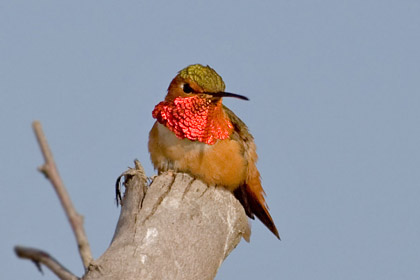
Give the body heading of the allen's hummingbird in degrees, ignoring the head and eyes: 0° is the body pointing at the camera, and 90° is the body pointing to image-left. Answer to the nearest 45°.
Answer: approximately 45°
